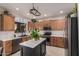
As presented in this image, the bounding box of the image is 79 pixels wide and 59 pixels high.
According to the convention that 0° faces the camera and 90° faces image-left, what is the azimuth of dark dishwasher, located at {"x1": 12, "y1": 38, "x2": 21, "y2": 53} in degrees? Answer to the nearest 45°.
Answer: approximately 315°
